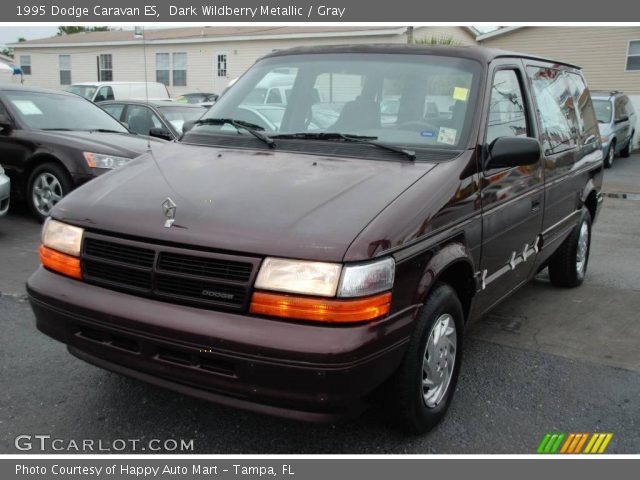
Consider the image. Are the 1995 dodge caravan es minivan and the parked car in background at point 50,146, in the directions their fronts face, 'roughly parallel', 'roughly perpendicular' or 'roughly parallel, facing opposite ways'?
roughly perpendicular

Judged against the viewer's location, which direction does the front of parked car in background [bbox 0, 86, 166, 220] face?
facing the viewer and to the right of the viewer

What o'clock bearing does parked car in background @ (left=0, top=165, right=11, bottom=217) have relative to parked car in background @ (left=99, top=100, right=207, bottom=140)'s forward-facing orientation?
parked car in background @ (left=0, top=165, right=11, bottom=217) is roughly at 2 o'clock from parked car in background @ (left=99, top=100, right=207, bottom=140).

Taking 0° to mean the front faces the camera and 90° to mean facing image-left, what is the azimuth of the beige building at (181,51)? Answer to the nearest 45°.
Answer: approximately 0°

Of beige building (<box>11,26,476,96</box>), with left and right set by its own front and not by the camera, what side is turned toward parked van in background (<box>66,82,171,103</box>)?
front

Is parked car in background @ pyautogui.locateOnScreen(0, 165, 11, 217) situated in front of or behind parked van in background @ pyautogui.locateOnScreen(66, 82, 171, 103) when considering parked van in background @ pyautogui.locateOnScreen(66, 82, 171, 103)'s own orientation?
in front

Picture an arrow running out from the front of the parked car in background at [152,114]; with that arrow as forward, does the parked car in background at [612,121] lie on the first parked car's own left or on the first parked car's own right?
on the first parked car's own left

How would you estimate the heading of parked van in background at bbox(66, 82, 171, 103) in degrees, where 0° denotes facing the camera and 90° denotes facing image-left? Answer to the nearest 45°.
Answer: approximately 45°

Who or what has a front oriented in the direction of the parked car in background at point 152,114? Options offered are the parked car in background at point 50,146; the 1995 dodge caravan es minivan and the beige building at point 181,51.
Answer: the beige building

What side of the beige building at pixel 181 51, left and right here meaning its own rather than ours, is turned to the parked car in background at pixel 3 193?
front

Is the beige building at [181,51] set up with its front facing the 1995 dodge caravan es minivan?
yes

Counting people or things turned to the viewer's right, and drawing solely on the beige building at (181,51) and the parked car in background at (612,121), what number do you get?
0

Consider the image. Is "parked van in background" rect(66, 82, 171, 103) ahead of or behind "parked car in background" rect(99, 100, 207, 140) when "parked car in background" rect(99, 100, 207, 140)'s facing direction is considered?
behind

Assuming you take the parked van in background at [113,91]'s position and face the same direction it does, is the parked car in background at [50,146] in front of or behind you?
in front

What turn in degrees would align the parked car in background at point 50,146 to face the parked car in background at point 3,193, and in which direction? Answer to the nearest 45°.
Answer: approximately 90° to its right

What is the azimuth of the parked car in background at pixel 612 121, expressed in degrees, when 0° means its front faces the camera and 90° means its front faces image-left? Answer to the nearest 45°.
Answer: approximately 45°
